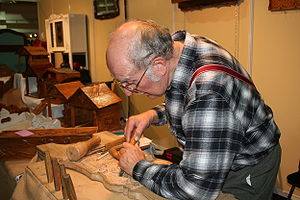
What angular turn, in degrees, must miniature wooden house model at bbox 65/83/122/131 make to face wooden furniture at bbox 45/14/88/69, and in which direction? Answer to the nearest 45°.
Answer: approximately 135° to its right

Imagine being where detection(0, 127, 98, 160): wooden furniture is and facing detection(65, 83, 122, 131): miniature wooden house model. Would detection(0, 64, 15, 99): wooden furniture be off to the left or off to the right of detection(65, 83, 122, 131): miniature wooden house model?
left

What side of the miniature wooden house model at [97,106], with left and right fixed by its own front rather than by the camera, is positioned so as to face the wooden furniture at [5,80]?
right

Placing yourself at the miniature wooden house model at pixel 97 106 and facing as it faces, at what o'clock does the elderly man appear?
The elderly man is roughly at 10 o'clock from the miniature wooden house model.

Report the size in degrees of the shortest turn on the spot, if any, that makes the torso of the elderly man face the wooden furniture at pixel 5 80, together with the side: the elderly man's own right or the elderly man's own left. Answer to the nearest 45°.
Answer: approximately 45° to the elderly man's own right

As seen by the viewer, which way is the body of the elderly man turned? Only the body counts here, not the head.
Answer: to the viewer's left
